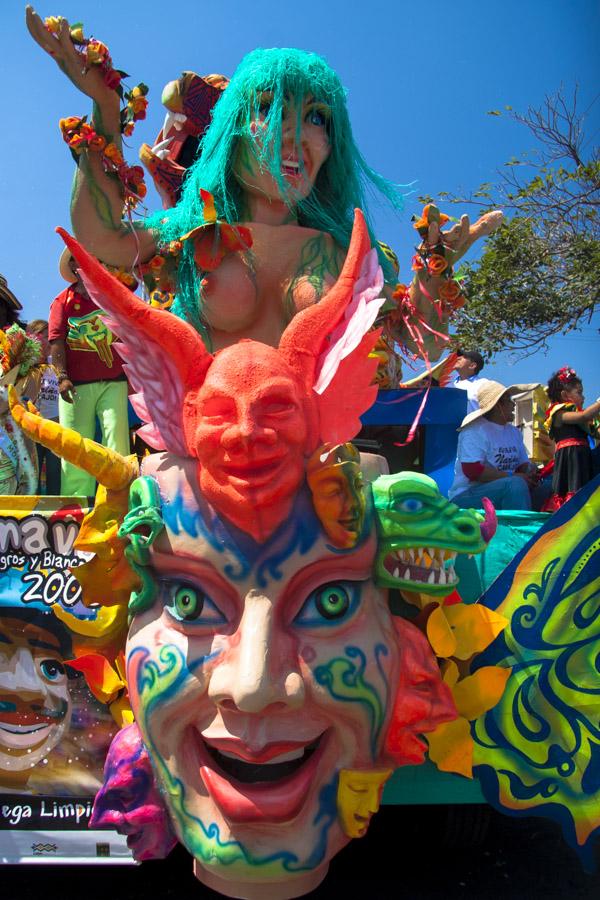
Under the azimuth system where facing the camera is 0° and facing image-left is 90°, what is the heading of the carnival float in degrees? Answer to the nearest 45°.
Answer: approximately 0°
